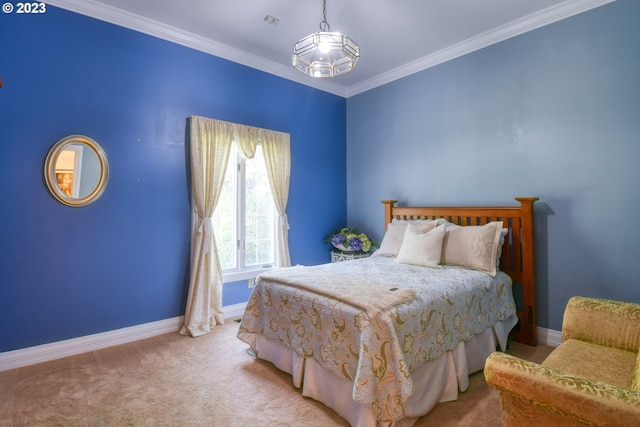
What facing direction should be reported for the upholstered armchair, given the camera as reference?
facing away from the viewer and to the left of the viewer

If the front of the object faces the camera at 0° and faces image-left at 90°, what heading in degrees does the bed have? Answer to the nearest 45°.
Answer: approximately 45°

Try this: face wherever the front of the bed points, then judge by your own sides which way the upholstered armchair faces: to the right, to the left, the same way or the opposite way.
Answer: to the right

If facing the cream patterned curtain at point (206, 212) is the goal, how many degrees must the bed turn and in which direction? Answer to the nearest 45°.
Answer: approximately 45° to its right

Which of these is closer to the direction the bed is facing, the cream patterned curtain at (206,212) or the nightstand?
the cream patterned curtain

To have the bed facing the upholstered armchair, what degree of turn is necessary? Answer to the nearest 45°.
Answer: approximately 90° to its left
